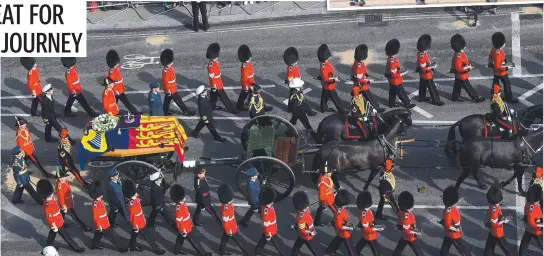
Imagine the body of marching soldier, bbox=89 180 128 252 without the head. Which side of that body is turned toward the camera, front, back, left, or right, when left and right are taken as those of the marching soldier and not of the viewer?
right

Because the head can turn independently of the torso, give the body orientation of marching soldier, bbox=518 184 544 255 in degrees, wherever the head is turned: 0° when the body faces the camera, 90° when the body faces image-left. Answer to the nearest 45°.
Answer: approximately 270°

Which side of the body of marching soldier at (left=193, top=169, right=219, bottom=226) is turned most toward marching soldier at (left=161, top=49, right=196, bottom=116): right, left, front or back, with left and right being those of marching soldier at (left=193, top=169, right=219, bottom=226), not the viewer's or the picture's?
left

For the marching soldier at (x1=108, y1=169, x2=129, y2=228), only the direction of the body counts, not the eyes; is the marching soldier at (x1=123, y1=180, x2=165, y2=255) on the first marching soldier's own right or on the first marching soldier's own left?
on the first marching soldier's own right

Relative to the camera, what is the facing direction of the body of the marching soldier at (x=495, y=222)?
to the viewer's right

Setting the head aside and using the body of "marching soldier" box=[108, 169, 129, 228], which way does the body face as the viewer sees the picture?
to the viewer's right

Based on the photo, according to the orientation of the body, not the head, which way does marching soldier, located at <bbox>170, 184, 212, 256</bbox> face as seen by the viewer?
to the viewer's right

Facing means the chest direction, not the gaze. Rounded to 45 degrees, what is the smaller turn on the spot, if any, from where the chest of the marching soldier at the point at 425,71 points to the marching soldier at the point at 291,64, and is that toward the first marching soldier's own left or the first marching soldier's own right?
approximately 180°

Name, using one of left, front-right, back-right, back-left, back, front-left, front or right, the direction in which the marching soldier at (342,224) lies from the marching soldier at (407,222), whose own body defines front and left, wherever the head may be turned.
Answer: back

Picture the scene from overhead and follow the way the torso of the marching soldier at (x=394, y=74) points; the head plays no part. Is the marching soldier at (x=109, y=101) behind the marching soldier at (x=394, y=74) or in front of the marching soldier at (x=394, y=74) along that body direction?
behind

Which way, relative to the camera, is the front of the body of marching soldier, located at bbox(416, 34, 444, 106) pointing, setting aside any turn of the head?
to the viewer's right

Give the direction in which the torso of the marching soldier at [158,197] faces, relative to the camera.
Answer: to the viewer's right

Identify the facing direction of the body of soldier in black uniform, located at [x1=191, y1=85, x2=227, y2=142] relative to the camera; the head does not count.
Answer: to the viewer's right

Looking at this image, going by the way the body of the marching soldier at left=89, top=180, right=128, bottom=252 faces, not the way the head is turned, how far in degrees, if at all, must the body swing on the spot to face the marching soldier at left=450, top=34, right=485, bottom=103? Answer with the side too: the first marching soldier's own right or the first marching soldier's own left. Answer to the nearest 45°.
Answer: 0° — they already face them

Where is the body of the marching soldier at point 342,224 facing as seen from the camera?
to the viewer's right
